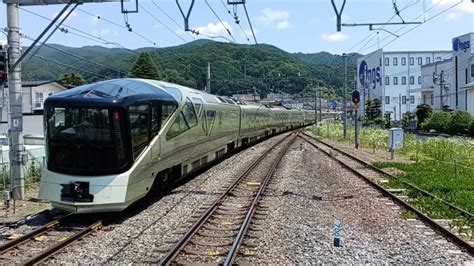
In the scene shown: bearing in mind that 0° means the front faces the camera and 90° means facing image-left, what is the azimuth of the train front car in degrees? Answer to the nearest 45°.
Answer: approximately 45°

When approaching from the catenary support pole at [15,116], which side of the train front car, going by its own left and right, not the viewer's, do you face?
right

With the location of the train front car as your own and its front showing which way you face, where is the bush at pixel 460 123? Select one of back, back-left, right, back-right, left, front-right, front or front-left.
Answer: back

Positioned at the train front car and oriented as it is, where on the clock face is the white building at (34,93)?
The white building is roughly at 4 o'clock from the train front car.

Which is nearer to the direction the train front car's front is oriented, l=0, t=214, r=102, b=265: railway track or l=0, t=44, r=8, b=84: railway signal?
the railway track

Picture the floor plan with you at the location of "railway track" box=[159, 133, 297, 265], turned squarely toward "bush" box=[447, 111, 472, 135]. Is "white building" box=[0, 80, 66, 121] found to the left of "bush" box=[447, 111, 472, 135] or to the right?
left

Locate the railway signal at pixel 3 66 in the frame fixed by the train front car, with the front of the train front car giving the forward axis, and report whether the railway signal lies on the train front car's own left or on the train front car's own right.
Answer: on the train front car's own right

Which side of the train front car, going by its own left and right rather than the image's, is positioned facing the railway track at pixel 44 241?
front
